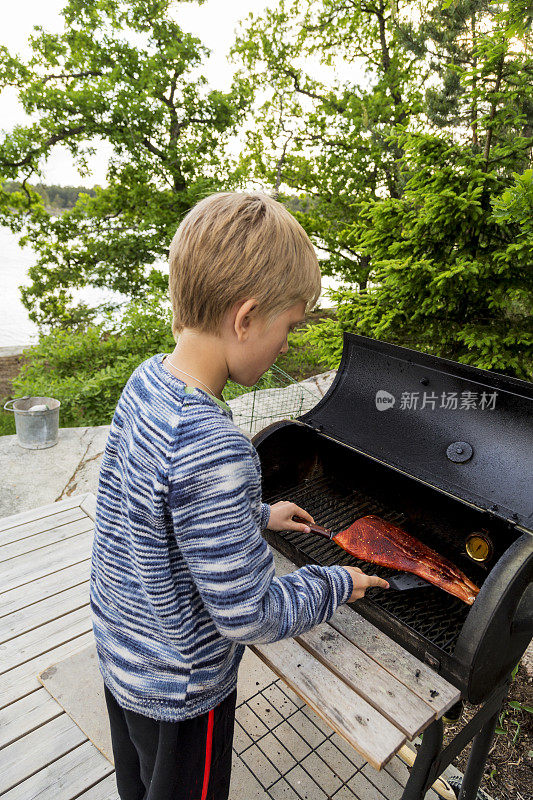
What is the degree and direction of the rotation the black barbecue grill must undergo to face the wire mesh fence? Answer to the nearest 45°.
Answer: approximately 90° to its right

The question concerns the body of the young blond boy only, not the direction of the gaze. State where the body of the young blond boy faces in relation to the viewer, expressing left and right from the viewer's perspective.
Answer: facing away from the viewer and to the right of the viewer

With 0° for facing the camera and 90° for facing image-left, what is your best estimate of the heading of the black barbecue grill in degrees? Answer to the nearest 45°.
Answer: approximately 45°

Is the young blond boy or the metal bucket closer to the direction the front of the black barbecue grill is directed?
the young blond boy

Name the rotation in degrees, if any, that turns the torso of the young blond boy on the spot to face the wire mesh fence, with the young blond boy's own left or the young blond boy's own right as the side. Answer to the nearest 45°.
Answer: approximately 45° to the young blond boy's own left

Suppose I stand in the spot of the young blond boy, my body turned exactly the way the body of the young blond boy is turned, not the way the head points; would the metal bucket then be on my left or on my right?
on my left

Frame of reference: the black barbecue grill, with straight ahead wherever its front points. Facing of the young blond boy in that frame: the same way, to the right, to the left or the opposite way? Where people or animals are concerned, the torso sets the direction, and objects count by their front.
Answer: the opposite way

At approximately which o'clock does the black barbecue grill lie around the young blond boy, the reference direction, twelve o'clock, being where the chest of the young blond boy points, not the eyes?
The black barbecue grill is roughly at 12 o'clock from the young blond boy.

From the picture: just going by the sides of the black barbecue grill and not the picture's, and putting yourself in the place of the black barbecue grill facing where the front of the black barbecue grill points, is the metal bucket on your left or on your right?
on your right
